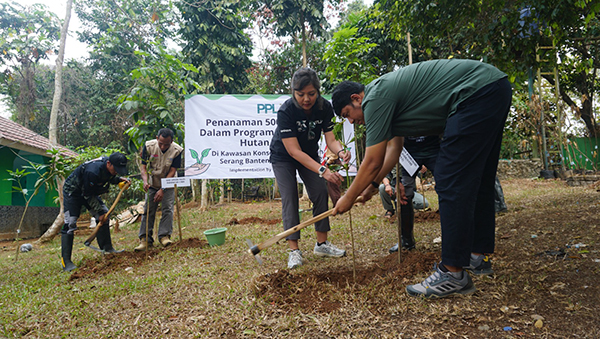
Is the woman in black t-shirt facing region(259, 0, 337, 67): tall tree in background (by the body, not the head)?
no

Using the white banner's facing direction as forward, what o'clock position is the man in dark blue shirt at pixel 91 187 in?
The man in dark blue shirt is roughly at 1 o'clock from the white banner.

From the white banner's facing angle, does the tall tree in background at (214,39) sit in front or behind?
behind

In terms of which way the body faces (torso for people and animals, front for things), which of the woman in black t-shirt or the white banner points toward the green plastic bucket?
the white banner

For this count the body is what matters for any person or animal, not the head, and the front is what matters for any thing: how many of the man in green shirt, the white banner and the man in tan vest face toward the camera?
2

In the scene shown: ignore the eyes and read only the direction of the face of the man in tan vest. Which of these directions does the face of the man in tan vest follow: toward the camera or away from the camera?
toward the camera

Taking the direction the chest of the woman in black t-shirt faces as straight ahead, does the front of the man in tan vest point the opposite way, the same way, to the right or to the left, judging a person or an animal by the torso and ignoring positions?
the same way

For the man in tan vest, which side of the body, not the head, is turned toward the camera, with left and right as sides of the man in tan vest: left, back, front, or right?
front

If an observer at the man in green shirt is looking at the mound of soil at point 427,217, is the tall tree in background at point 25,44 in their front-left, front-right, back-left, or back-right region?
front-left

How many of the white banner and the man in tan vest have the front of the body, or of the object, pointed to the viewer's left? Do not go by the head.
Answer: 0

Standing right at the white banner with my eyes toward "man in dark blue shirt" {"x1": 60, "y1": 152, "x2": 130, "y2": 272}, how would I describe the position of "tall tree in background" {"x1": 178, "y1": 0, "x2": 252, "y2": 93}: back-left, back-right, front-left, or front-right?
back-right

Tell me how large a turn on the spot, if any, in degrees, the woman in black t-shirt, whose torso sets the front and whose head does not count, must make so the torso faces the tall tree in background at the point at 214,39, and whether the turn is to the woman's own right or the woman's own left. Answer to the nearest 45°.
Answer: approximately 135° to the woman's own left

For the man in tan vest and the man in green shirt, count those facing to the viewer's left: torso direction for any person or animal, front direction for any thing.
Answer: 1

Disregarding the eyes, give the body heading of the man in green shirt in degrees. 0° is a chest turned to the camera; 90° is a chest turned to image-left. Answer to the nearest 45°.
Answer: approximately 90°

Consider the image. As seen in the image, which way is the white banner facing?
toward the camera

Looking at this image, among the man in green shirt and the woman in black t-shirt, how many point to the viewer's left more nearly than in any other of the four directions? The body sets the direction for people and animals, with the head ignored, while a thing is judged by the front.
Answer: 1

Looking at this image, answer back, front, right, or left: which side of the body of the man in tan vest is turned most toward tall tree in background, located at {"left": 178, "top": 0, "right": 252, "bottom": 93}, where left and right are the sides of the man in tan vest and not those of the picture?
back
